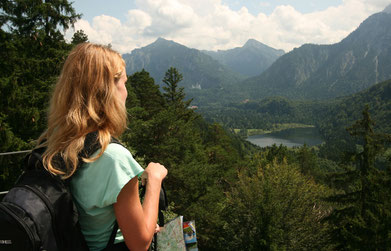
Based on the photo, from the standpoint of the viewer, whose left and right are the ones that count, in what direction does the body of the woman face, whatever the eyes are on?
facing away from the viewer and to the right of the viewer

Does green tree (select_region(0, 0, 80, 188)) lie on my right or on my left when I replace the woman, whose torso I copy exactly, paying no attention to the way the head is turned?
on my left

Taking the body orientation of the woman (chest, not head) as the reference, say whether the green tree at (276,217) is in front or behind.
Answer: in front

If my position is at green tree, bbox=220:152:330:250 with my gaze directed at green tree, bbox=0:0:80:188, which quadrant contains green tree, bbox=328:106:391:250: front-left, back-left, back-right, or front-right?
back-left

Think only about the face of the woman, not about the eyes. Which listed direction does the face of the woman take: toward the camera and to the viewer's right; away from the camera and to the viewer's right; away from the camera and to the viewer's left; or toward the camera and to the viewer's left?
away from the camera and to the viewer's right

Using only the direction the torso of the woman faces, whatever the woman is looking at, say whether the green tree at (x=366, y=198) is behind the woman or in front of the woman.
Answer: in front

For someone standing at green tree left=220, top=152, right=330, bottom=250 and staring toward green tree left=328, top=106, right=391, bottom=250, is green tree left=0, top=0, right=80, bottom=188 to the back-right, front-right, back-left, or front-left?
back-right
